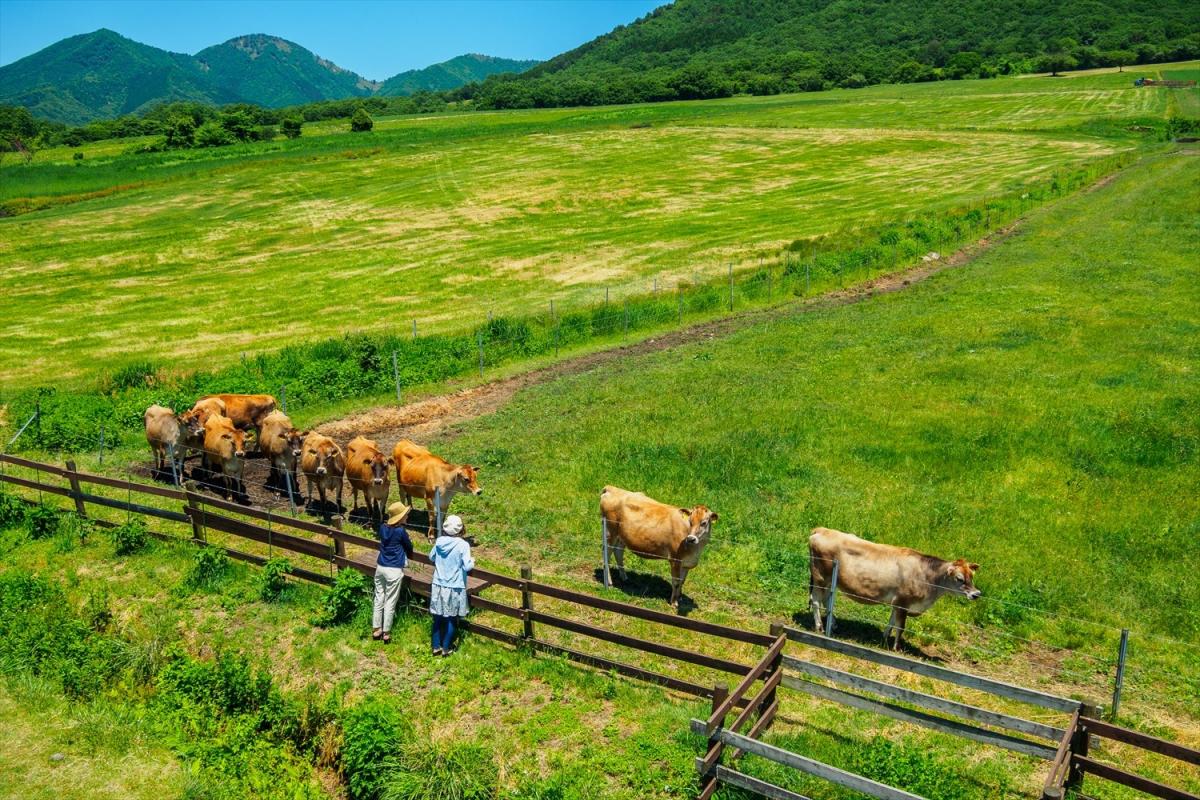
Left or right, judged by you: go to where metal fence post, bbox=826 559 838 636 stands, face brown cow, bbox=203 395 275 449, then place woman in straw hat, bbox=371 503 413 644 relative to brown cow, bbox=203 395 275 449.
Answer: left

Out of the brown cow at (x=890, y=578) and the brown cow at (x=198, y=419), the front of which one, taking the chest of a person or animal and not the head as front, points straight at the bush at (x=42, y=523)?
the brown cow at (x=198, y=419)

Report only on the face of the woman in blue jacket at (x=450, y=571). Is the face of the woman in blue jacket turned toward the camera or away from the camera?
away from the camera

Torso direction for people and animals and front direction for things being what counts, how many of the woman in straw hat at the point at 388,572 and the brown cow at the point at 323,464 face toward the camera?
1

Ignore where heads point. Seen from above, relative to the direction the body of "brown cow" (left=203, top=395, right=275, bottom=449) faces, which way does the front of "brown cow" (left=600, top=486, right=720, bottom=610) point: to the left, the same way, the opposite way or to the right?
to the left

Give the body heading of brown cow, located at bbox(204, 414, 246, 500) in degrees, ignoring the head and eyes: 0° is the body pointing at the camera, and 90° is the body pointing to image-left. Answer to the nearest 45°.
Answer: approximately 315°

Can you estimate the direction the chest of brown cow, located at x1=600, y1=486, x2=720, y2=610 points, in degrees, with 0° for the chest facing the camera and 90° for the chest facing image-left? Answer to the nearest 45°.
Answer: approximately 315°

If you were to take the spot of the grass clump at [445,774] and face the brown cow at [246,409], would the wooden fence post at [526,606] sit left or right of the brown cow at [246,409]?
right

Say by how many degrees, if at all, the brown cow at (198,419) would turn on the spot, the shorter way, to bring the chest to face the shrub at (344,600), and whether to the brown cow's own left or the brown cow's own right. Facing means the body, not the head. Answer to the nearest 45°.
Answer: approximately 45° to the brown cow's own left

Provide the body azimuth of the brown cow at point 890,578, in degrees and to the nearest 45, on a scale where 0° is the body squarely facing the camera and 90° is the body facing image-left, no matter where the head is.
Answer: approximately 270°
